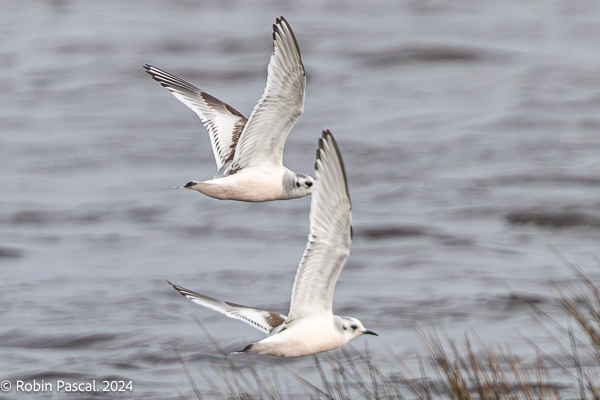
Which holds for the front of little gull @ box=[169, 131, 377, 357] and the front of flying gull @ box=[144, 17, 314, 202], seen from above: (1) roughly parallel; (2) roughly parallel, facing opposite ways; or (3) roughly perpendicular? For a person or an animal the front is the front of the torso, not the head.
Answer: roughly parallel

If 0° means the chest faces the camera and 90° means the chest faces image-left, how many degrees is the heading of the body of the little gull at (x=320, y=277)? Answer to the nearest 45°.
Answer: approximately 270°

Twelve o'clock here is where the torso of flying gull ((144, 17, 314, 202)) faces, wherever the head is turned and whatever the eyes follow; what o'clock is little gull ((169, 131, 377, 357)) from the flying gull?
The little gull is roughly at 3 o'clock from the flying gull.

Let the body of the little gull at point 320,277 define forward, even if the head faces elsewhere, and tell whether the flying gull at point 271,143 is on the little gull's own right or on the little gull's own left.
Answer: on the little gull's own left

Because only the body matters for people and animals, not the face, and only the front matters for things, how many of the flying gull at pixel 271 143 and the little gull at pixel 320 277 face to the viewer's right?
2

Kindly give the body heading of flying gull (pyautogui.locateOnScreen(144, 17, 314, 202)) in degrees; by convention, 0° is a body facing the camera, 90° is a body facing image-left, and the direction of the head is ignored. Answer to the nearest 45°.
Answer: approximately 270°
